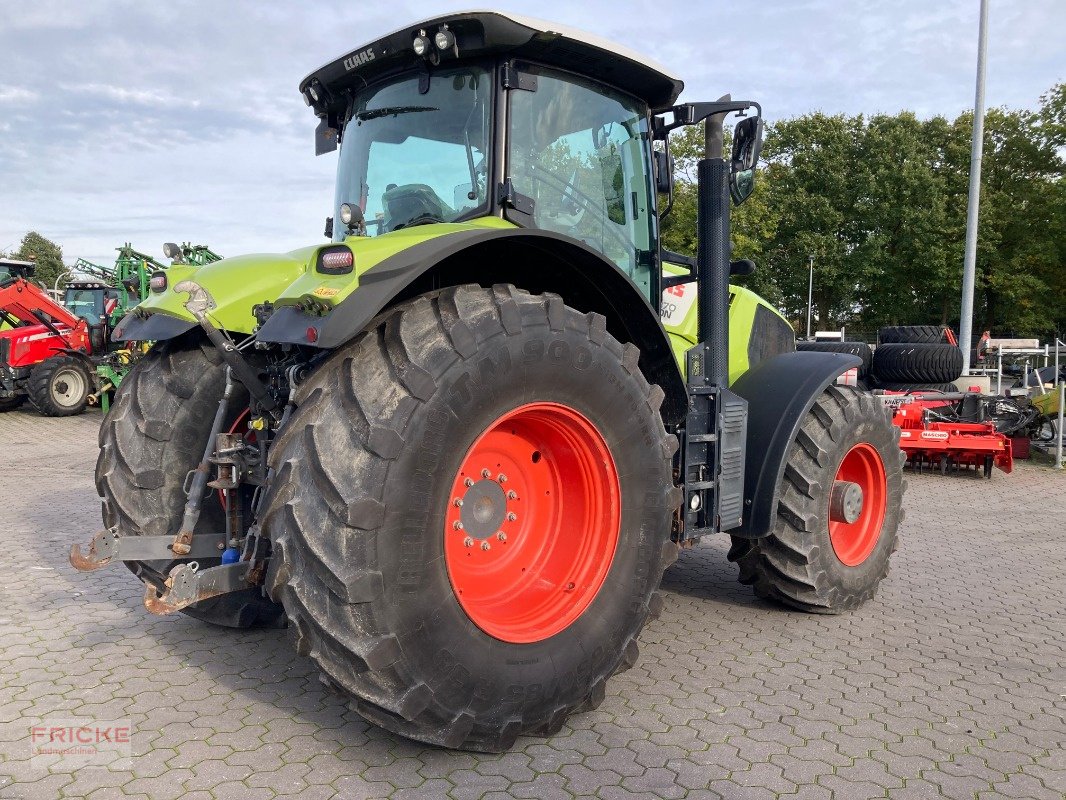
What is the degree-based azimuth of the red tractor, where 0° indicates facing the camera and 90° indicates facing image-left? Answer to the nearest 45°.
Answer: approximately 45°

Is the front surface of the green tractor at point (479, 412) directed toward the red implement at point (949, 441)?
yes

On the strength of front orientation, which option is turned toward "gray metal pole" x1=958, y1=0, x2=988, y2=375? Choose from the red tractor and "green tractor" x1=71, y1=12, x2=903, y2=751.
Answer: the green tractor

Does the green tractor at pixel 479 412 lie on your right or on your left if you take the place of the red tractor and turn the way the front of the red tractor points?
on your left

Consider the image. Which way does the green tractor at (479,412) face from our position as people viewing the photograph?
facing away from the viewer and to the right of the viewer

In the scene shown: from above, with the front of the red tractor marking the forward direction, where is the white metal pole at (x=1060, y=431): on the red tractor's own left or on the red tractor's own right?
on the red tractor's own left

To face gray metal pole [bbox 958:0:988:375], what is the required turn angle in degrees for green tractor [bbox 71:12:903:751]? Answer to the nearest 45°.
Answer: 0° — it already faces it
